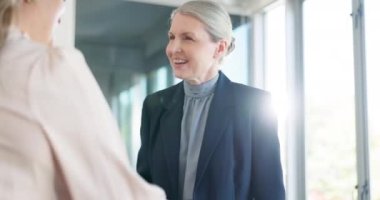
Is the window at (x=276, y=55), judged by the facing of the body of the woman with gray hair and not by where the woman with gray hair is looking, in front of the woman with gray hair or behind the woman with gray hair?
behind

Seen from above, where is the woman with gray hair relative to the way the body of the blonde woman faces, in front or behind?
in front

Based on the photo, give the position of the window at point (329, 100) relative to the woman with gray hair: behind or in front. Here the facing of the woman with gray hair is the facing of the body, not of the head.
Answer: behind

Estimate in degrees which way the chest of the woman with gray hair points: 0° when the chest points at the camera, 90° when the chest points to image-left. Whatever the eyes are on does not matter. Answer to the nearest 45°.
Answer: approximately 45°

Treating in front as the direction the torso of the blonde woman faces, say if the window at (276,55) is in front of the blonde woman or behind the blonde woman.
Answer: in front

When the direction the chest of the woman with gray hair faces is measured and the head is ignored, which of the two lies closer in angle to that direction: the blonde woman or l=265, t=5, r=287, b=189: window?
the blonde woman

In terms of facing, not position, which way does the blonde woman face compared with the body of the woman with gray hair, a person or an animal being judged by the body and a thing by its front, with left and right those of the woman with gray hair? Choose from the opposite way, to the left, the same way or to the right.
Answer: the opposite way

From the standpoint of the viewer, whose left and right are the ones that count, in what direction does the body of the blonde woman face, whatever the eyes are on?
facing away from the viewer and to the right of the viewer

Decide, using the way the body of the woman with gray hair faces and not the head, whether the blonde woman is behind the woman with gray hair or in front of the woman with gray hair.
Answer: in front
